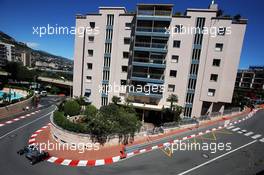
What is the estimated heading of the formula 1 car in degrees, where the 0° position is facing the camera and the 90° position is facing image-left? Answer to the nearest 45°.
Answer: approximately 315°

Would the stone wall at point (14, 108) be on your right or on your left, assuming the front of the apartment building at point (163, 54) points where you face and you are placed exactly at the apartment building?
on your right

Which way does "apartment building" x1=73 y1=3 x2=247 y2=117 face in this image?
toward the camera

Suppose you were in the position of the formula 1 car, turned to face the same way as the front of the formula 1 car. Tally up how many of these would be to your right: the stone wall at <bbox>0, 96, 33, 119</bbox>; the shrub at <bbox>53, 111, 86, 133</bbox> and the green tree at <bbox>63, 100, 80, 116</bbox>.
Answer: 0

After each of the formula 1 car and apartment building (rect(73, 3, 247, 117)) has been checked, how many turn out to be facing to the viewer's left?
0

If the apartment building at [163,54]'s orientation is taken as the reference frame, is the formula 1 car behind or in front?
in front

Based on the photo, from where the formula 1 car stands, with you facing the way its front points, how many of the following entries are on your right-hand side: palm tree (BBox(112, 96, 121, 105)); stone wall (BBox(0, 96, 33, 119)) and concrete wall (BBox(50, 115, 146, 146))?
0

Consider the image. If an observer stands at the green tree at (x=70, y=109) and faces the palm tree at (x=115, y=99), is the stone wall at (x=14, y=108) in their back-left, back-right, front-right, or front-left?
back-left
